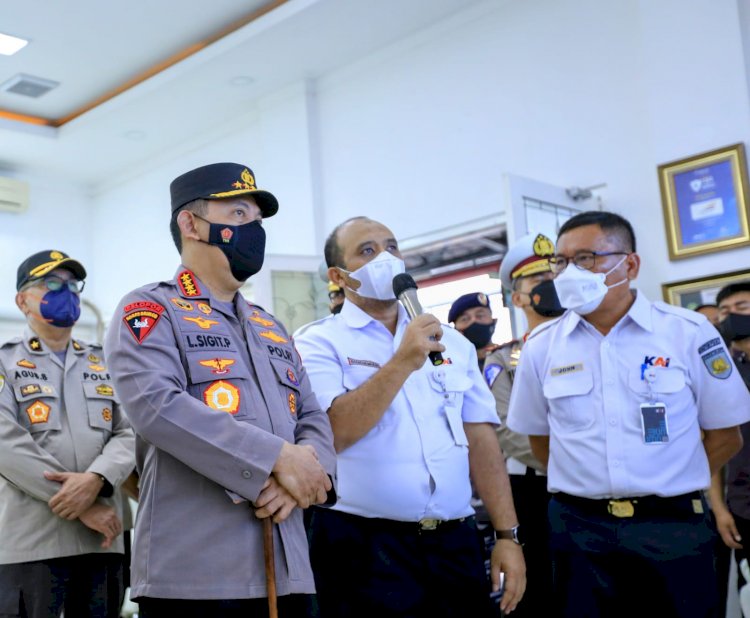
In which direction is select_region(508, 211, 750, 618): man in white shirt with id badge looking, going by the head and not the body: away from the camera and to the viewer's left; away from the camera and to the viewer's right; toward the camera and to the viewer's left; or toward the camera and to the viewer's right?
toward the camera and to the viewer's left

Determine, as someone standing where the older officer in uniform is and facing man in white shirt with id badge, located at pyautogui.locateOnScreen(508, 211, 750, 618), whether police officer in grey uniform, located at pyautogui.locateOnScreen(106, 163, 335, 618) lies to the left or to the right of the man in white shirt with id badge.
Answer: right

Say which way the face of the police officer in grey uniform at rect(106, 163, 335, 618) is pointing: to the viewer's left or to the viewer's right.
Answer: to the viewer's right

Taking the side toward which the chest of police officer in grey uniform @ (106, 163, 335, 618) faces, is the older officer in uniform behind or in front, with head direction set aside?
behind

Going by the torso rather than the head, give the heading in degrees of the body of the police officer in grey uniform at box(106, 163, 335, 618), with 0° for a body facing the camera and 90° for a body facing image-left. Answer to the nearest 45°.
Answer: approximately 315°

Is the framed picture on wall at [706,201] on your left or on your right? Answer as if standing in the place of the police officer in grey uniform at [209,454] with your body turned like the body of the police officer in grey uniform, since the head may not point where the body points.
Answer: on your left

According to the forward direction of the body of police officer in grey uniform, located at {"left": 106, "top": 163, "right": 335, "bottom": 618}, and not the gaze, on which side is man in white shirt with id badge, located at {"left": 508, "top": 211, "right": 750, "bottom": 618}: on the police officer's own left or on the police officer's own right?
on the police officer's own left

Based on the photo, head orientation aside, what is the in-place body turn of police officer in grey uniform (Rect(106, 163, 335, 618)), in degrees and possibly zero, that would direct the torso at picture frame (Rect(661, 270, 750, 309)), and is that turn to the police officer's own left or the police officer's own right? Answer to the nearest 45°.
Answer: approximately 90° to the police officer's own left
